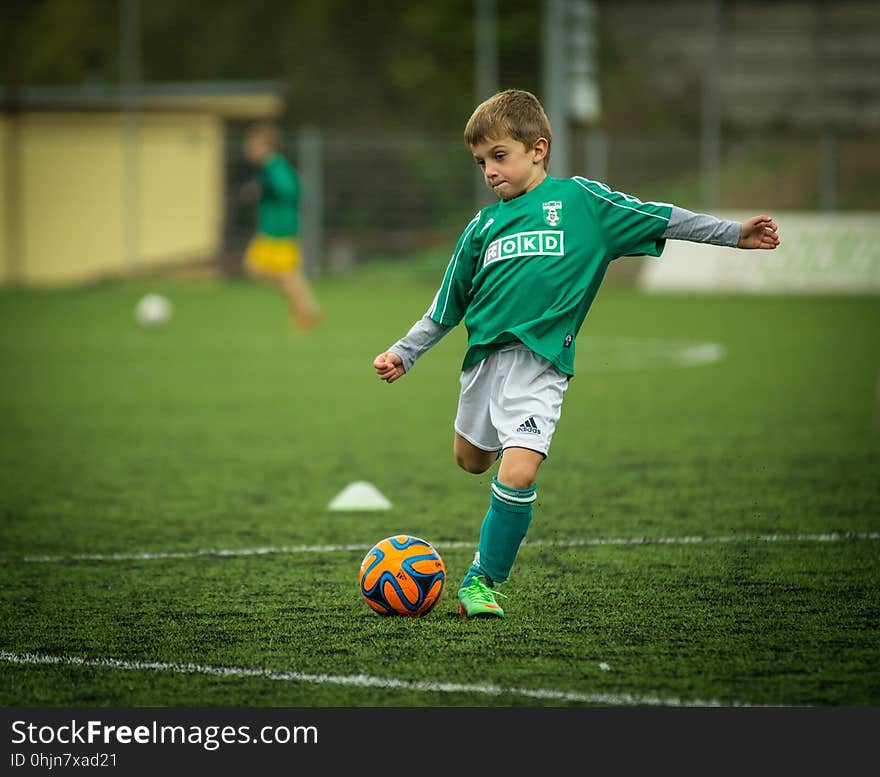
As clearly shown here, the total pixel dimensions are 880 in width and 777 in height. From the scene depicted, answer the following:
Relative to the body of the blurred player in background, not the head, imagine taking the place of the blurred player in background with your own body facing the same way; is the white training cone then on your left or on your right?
on your left

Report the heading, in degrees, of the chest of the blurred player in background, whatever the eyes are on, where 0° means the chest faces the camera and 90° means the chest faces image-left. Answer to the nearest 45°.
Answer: approximately 90°

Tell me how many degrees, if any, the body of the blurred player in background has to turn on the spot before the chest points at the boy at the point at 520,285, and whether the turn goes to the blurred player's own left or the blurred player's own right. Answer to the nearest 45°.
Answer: approximately 90° to the blurred player's own left

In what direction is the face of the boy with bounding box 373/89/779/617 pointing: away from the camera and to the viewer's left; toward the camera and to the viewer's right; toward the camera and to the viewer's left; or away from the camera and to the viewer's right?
toward the camera and to the viewer's left

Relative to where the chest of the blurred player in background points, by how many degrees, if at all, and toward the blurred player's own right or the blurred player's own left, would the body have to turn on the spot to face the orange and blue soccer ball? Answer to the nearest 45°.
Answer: approximately 90° to the blurred player's own left

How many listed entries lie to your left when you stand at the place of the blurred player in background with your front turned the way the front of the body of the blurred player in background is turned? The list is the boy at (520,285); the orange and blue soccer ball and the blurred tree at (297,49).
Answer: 2

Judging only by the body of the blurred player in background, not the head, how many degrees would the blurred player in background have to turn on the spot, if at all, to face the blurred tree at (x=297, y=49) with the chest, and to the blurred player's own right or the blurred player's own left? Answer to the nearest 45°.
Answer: approximately 90° to the blurred player's own right

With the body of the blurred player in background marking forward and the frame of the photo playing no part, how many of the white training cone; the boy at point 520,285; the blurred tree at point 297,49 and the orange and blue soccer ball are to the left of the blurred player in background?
3
